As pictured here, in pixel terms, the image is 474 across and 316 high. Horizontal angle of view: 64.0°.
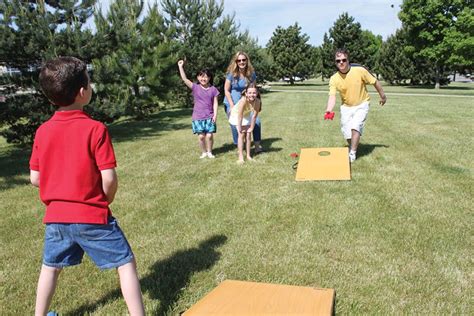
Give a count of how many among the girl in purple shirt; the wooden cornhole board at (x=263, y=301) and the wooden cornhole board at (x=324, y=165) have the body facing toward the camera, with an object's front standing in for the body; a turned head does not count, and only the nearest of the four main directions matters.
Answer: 2

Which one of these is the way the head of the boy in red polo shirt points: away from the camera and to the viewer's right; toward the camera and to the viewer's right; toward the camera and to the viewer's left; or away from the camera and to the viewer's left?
away from the camera and to the viewer's right

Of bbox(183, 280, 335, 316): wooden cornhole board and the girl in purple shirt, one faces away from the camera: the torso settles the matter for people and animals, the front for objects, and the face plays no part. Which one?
the wooden cornhole board

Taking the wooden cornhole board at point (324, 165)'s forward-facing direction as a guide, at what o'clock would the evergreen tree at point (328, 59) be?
The evergreen tree is roughly at 6 o'clock from the wooden cornhole board.

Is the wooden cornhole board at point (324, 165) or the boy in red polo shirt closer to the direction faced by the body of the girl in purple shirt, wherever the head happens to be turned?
the boy in red polo shirt

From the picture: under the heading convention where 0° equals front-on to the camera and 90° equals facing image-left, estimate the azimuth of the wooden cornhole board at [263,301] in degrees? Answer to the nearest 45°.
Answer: approximately 180°

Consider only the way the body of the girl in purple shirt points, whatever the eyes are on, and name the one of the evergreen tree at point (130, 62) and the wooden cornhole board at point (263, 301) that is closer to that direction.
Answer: the wooden cornhole board

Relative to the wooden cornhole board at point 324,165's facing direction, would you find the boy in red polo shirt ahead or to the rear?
ahead

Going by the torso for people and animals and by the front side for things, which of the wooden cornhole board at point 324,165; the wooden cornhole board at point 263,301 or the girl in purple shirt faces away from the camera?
the wooden cornhole board at point 263,301

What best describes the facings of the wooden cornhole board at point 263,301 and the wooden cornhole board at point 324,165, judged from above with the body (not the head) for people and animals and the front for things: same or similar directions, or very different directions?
very different directions

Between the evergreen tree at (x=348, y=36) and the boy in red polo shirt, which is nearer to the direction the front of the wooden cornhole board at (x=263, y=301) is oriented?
the evergreen tree

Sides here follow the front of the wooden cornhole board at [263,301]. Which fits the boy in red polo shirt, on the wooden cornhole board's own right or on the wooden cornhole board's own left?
on the wooden cornhole board's own left

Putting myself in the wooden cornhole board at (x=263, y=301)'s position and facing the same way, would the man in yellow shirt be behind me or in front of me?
in front

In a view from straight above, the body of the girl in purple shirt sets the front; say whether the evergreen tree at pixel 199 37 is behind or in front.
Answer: behind

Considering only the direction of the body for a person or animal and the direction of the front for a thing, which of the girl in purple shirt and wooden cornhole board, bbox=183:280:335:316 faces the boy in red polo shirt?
the girl in purple shirt

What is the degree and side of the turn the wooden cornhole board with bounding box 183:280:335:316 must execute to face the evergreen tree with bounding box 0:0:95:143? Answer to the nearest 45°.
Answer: approximately 45° to its left

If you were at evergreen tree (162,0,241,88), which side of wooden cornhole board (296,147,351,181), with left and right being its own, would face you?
back
